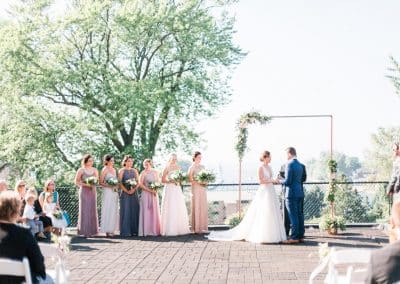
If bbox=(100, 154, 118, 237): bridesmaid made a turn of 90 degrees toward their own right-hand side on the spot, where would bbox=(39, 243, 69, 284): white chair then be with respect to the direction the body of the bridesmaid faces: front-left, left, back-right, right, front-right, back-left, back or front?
front-left

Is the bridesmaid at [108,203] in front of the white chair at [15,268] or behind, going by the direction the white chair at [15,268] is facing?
in front

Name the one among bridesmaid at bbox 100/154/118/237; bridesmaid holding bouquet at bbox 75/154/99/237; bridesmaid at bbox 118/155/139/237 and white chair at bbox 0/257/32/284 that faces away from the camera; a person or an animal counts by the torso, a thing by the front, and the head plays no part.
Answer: the white chair

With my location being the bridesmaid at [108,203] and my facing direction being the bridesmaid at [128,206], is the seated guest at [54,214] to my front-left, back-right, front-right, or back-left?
back-right

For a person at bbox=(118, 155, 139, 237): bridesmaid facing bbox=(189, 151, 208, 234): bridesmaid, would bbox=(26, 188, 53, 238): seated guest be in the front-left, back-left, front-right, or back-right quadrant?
back-right

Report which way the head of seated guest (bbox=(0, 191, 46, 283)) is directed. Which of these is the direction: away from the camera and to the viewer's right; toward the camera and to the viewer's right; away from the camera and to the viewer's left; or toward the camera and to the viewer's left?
away from the camera and to the viewer's right

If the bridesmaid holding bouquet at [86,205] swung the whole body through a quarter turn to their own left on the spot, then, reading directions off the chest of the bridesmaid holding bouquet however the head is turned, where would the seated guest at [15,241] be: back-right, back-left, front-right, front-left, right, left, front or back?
back-right

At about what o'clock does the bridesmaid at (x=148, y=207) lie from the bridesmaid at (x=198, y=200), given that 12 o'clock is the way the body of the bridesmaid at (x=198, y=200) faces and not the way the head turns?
the bridesmaid at (x=148, y=207) is roughly at 4 o'clock from the bridesmaid at (x=198, y=200).
